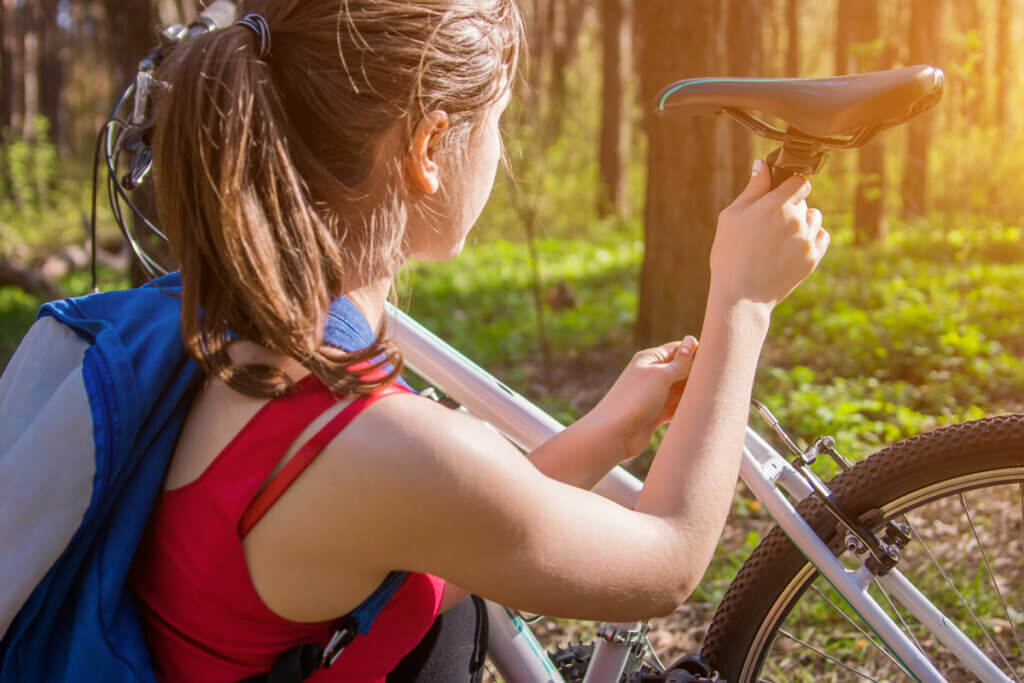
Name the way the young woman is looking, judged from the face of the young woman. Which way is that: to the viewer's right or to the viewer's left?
to the viewer's right

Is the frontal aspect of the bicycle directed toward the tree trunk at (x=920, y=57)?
no

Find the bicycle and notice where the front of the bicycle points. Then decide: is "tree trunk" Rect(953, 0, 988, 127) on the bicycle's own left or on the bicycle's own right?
on the bicycle's own right

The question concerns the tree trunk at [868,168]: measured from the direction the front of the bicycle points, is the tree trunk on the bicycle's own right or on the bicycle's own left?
on the bicycle's own right

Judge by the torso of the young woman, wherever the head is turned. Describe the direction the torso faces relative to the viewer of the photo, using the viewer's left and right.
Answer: facing away from the viewer and to the right of the viewer

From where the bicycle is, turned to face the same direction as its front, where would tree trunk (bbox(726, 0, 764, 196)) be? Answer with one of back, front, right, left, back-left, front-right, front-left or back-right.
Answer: right

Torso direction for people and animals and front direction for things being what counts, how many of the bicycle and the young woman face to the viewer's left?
1

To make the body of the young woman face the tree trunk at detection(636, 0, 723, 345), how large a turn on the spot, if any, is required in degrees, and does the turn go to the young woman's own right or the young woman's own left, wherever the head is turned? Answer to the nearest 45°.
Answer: approximately 45° to the young woman's own left

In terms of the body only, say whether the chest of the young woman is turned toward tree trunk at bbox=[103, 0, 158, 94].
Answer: no

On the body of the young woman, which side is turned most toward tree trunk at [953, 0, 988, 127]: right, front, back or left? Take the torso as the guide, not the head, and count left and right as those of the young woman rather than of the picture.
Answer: front

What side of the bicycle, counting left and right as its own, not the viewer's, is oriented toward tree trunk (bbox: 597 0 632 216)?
right

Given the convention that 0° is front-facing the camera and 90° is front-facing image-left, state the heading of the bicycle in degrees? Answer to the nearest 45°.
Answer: approximately 90°

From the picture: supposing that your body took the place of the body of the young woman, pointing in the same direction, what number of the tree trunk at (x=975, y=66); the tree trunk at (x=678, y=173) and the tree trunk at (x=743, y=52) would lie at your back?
0
